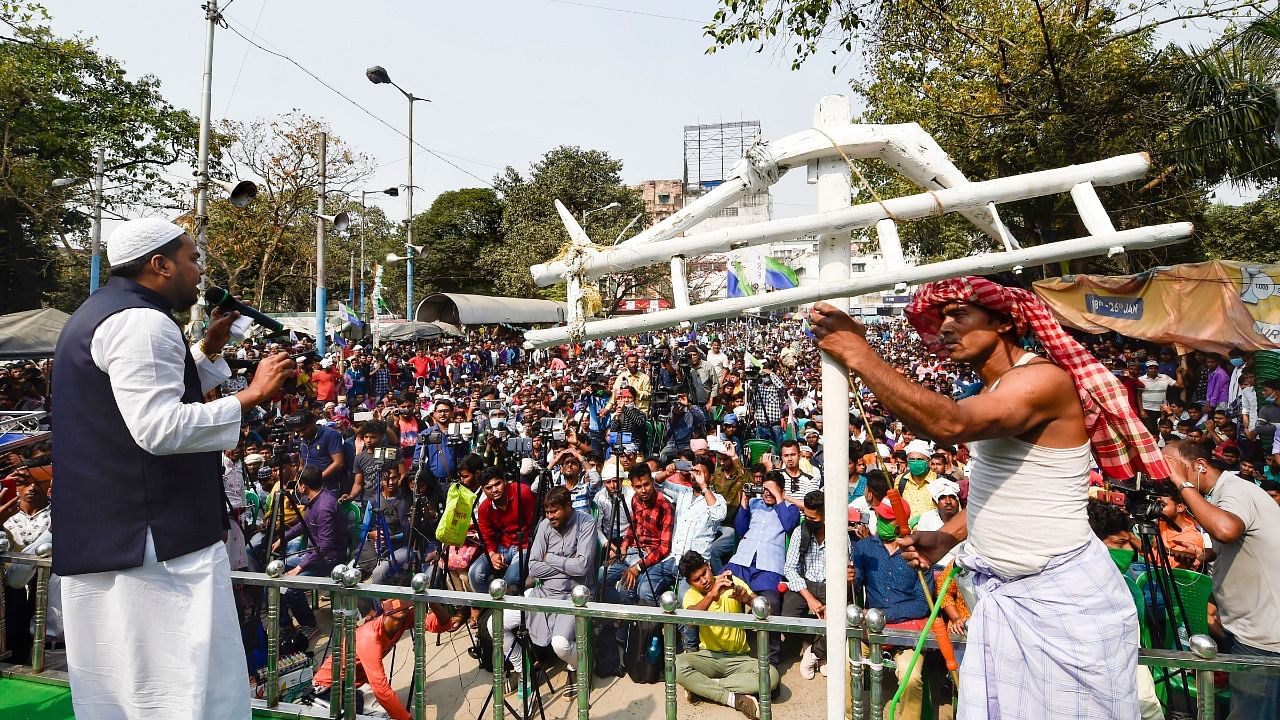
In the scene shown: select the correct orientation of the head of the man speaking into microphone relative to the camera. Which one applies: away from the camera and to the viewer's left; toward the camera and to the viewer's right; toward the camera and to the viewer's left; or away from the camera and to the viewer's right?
away from the camera and to the viewer's right

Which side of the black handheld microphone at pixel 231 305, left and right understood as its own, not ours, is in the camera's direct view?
left

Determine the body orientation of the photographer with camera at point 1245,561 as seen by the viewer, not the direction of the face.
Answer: to the viewer's left

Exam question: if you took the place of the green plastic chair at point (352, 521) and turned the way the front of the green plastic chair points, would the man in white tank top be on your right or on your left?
on your left

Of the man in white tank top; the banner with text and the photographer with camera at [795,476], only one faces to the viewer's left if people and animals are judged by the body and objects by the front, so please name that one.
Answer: the man in white tank top

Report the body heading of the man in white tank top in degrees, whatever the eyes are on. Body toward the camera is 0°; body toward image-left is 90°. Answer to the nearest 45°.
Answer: approximately 90°

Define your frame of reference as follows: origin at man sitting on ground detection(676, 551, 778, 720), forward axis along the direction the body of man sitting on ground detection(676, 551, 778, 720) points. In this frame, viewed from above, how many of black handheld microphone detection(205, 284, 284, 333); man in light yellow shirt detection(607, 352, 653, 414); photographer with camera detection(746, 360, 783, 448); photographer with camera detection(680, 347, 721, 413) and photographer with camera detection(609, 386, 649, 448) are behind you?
4

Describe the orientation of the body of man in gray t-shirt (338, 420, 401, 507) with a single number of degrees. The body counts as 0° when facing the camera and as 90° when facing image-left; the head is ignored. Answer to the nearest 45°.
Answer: approximately 315°

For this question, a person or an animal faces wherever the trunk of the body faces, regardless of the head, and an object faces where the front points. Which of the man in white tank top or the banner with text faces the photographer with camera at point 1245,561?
the banner with text

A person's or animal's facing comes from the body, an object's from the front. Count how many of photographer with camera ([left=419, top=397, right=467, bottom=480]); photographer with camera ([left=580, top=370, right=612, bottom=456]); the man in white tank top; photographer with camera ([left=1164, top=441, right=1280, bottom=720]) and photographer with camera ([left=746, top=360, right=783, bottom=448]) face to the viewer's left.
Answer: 2
